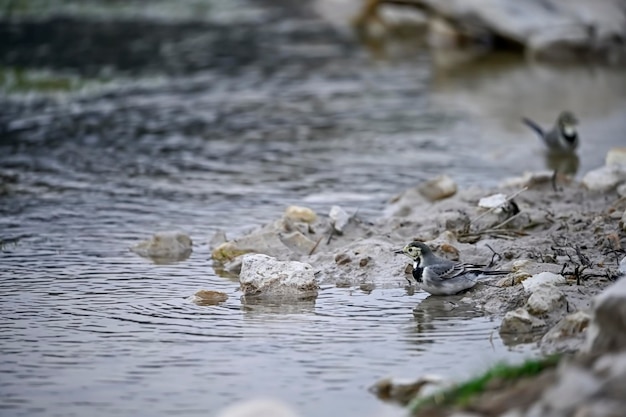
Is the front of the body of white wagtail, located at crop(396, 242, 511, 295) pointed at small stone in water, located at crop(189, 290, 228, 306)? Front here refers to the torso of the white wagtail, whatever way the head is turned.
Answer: yes

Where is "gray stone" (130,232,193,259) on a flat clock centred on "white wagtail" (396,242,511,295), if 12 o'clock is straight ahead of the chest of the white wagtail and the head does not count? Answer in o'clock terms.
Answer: The gray stone is roughly at 1 o'clock from the white wagtail.

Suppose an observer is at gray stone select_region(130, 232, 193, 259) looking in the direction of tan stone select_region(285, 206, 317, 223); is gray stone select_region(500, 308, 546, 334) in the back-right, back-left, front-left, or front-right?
front-right

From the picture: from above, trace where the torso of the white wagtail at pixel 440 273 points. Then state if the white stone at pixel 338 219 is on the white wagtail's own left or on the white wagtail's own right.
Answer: on the white wagtail's own right

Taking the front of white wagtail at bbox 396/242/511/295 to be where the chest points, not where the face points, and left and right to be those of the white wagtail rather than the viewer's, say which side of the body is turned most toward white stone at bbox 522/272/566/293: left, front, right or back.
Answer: back

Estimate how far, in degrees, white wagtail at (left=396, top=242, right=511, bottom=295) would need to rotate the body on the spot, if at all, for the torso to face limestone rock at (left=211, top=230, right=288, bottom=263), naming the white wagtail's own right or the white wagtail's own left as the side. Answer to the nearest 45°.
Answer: approximately 45° to the white wagtail's own right

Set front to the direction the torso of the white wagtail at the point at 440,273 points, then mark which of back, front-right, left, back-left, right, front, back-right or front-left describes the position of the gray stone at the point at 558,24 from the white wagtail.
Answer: right

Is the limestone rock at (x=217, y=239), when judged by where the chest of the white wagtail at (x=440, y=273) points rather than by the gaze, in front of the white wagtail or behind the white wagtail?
in front

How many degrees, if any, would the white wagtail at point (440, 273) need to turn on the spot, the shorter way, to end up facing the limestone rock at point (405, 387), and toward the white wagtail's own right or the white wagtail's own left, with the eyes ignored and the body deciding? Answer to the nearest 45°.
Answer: approximately 90° to the white wagtail's own left

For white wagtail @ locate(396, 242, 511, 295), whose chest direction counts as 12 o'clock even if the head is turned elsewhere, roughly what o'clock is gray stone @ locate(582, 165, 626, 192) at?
The gray stone is roughly at 4 o'clock from the white wagtail.

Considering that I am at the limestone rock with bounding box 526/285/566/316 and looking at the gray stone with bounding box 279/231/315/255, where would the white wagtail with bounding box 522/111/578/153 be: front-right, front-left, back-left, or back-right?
front-right

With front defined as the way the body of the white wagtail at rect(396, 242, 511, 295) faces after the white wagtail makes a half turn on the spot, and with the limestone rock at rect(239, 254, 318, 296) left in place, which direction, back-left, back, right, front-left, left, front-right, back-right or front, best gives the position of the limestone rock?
back

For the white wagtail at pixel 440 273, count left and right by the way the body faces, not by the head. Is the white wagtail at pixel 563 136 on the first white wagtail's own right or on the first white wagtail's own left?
on the first white wagtail's own right

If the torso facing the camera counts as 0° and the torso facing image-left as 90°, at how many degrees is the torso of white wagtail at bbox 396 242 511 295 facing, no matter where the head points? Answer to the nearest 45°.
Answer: approximately 90°

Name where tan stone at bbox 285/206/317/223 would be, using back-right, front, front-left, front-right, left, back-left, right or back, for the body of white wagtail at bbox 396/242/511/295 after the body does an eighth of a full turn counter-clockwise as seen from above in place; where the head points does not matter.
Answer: right

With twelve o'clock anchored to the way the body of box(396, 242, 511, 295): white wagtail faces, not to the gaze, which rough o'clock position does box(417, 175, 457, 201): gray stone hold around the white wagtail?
The gray stone is roughly at 3 o'clock from the white wagtail.

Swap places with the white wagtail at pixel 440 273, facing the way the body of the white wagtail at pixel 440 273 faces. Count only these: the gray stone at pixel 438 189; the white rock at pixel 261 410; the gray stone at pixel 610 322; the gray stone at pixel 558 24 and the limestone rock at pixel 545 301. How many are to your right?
2
